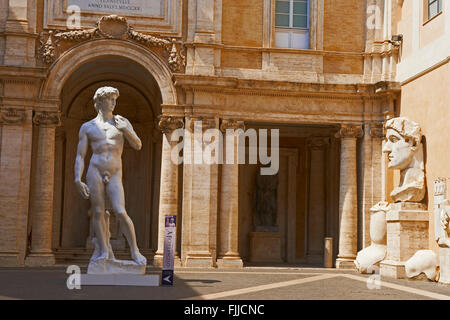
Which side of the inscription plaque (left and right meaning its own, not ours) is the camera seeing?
front

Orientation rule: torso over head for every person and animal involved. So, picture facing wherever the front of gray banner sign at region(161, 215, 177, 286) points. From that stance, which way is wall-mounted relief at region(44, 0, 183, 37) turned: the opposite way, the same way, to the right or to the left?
the same way

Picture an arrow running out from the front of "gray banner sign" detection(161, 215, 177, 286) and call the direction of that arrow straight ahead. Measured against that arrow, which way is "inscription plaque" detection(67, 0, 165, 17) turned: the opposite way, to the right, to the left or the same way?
the same way

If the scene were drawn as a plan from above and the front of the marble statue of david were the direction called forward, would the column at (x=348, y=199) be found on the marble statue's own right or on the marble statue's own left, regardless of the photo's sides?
on the marble statue's own left

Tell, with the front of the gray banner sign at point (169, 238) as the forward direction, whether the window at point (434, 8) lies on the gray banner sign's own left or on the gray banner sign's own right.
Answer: on the gray banner sign's own left

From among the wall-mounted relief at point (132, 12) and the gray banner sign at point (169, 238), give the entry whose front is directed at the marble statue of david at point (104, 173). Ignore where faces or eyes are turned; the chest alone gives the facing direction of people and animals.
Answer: the wall-mounted relief

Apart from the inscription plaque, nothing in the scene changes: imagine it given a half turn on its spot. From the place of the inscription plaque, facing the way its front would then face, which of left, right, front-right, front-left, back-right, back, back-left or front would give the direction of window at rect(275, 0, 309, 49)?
right

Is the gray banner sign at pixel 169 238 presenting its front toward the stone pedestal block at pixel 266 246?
no

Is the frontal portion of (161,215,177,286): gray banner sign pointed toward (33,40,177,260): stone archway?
no

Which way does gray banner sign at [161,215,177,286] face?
toward the camera

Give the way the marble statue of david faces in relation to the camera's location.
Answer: facing the viewer

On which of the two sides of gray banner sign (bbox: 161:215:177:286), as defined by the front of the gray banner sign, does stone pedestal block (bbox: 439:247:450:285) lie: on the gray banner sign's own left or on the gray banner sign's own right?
on the gray banner sign's own left

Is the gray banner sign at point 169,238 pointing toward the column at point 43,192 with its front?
no
